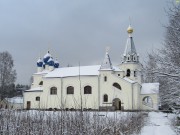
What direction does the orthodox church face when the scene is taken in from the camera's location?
facing to the right of the viewer
